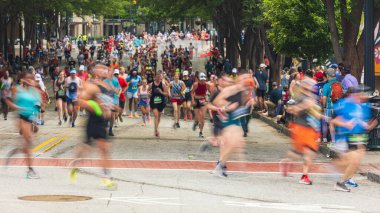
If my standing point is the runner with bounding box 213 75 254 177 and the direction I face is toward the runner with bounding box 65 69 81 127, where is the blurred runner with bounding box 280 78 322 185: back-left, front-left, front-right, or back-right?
back-right

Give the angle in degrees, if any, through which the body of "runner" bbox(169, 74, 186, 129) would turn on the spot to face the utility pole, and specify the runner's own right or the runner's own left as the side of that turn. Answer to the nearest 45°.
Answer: approximately 45° to the runner's own left

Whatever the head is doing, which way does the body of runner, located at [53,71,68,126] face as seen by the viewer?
toward the camera

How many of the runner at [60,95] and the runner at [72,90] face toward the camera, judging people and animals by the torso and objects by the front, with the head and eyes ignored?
2

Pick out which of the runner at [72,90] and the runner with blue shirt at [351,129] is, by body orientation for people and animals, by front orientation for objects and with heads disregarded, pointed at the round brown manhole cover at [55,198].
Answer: the runner

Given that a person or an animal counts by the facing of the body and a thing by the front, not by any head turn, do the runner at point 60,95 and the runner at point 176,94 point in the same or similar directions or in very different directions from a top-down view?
same or similar directions

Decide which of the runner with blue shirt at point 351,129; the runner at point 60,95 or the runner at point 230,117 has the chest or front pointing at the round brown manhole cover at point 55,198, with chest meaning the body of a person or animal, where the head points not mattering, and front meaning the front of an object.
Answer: the runner at point 60,95

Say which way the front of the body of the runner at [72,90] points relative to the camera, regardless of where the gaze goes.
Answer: toward the camera

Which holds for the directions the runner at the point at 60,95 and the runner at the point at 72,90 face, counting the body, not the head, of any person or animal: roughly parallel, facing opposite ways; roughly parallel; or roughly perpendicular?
roughly parallel

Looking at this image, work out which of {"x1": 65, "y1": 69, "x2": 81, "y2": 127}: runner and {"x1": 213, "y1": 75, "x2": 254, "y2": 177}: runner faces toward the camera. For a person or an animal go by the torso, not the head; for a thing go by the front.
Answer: {"x1": 65, "y1": 69, "x2": 81, "y2": 127}: runner

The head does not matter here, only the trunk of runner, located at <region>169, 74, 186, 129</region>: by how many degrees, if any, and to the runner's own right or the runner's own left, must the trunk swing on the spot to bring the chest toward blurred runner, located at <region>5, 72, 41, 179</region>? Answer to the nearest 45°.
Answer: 0° — they already face them

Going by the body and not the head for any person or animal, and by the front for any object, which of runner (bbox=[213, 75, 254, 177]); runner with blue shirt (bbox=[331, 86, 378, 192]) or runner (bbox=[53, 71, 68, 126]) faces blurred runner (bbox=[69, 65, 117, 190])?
runner (bbox=[53, 71, 68, 126])

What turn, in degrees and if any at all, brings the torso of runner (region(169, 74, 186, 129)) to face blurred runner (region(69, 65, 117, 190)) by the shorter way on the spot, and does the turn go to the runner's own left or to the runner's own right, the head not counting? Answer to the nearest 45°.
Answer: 0° — they already face them

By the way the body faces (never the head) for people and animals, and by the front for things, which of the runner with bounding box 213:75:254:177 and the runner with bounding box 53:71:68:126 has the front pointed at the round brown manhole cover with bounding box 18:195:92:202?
the runner with bounding box 53:71:68:126

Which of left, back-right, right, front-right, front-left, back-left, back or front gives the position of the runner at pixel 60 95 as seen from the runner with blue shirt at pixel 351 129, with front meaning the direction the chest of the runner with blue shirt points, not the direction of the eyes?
back

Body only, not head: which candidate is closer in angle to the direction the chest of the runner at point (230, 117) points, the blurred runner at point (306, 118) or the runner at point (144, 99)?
the blurred runner
